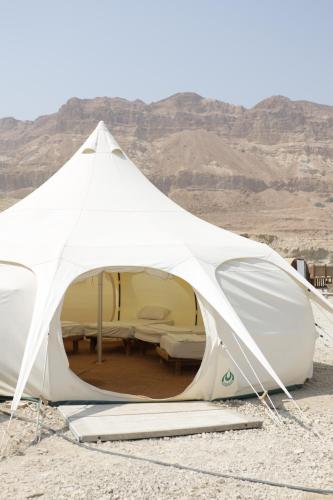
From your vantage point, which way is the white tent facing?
toward the camera

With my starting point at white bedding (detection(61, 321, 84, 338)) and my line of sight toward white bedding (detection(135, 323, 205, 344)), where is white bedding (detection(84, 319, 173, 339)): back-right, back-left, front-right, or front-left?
front-left

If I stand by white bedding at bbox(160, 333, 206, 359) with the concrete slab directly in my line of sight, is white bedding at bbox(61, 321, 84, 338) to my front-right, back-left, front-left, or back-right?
back-right

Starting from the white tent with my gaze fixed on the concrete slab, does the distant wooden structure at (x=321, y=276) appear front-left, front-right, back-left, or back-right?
back-left

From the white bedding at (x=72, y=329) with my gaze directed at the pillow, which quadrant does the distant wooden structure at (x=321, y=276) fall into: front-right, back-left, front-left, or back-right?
front-left
